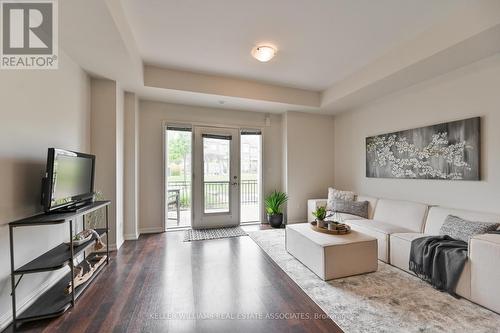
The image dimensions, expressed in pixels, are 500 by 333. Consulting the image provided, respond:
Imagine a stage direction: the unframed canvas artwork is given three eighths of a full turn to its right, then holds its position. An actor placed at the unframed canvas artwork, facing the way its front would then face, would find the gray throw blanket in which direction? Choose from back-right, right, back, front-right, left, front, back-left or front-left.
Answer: back

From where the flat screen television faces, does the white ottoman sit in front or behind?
in front

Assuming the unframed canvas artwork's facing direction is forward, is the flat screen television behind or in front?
in front

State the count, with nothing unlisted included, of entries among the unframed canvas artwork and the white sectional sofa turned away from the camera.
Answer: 0

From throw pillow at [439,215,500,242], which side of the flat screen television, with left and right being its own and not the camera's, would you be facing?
front

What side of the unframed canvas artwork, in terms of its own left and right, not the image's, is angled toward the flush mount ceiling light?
front

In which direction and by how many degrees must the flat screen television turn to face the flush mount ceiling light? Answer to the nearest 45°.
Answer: approximately 45° to its left

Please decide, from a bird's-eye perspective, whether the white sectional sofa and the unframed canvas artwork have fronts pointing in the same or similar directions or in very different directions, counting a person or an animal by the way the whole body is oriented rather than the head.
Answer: same or similar directions

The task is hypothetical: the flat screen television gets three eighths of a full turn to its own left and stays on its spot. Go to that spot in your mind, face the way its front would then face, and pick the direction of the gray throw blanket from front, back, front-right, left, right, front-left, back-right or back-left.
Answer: back-right

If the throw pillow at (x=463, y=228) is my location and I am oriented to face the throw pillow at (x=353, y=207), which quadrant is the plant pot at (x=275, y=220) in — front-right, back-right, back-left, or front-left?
front-left

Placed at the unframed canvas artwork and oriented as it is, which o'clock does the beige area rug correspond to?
The beige area rug is roughly at 11 o'clock from the unframed canvas artwork.

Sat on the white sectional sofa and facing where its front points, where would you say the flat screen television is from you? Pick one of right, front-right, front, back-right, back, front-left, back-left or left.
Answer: front

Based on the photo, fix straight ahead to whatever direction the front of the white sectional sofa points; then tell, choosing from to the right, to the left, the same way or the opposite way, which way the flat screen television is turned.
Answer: the opposite way

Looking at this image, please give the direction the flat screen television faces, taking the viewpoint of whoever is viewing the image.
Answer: facing the viewer and to the right of the viewer
